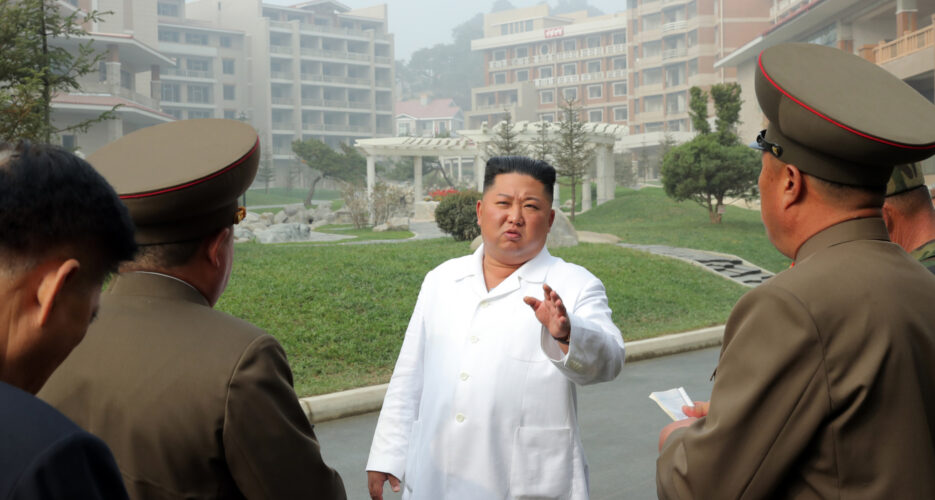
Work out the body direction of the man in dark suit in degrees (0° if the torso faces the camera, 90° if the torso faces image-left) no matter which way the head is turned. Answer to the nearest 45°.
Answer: approximately 225°

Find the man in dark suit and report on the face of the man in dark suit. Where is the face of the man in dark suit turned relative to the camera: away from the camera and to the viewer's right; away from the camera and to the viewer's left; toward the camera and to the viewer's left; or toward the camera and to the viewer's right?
away from the camera and to the viewer's right

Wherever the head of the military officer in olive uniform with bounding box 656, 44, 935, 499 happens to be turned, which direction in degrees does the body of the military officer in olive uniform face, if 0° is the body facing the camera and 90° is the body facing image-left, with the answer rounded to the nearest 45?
approximately 135°

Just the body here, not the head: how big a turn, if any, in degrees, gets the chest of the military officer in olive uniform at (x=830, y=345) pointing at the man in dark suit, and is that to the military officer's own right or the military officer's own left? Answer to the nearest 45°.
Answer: approximately 90° to the military officer's own left

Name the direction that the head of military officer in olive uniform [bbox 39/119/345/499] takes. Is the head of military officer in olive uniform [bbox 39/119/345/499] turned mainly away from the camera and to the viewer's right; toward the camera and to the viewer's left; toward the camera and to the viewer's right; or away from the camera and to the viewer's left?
away from the camera and to the viewer's right

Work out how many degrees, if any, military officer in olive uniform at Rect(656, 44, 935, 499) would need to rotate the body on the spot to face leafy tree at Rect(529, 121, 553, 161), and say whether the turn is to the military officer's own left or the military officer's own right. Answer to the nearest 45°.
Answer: approximately 45° to the military officer's own right

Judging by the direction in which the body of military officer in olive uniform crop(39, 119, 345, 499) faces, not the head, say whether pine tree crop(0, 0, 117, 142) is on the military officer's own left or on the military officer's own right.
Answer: on the military officer's own left

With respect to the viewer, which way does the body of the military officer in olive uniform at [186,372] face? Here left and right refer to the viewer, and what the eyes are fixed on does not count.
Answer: facing away from the viewer and to the right of the viewer
